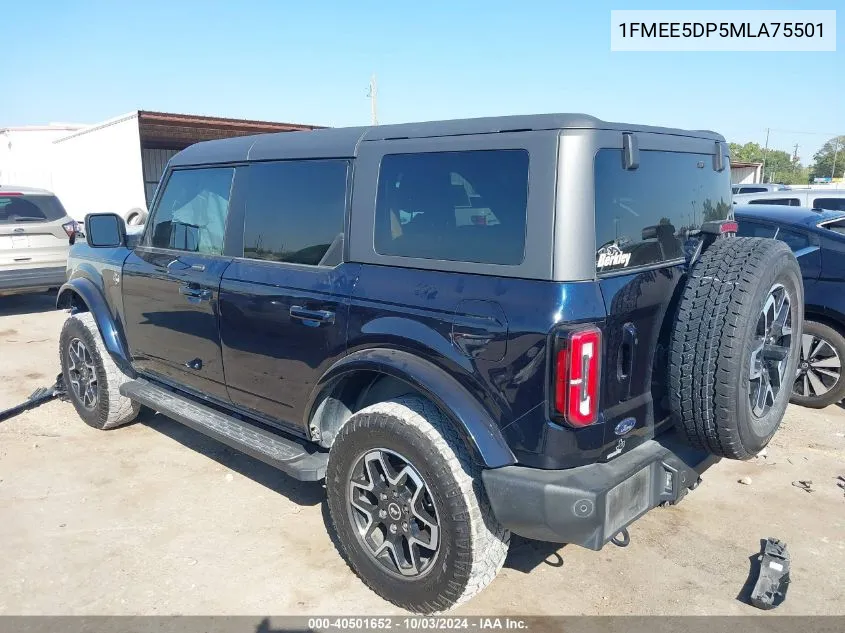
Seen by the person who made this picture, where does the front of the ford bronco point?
facing away from the viewer and to the left of the viewer

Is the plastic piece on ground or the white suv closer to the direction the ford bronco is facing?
the white suv

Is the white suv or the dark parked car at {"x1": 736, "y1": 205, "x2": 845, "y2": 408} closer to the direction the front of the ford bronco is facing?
the white suv

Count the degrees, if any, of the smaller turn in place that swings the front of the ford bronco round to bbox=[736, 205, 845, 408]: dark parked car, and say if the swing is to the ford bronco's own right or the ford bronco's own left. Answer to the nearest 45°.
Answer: approximately 90° to the ford bronco's own right

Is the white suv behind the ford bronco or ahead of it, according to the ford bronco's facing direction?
ahead

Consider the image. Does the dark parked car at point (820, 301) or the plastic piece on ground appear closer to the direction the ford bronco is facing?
the dark parked car

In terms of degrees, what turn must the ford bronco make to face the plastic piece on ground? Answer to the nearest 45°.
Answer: approximately 135° to its right
